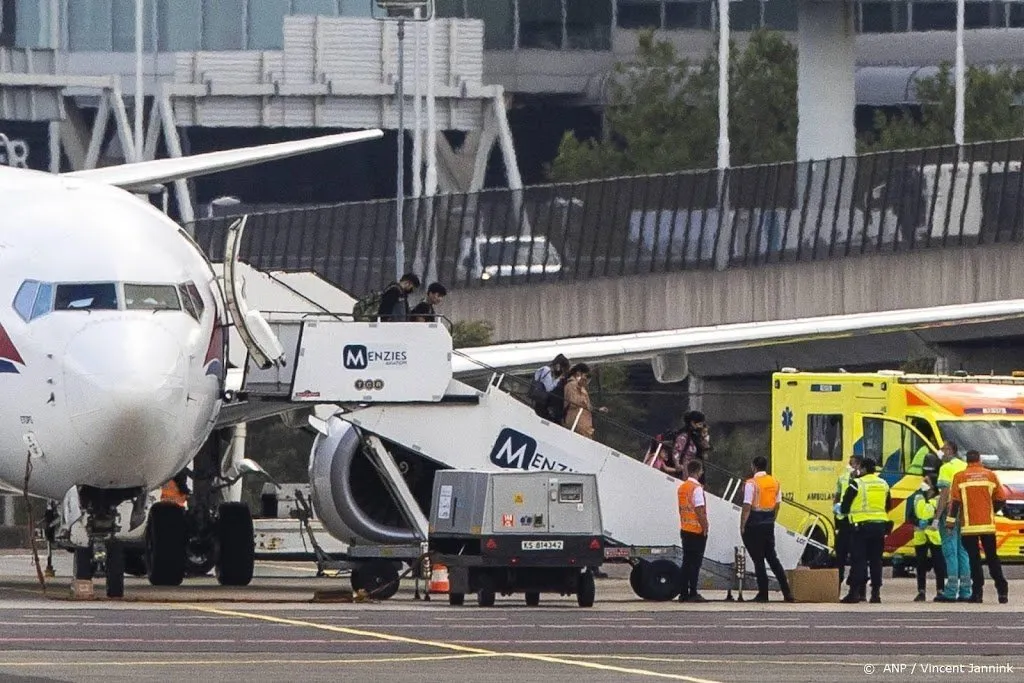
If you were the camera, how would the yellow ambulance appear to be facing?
facing the viewer and to the right of the viewer

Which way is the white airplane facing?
toward the camera

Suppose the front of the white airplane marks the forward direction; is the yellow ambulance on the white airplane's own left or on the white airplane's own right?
on the white airplane's own left

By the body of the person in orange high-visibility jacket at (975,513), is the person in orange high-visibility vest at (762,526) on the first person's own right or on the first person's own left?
on the first person's own left

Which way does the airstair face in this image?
to the viewer's left

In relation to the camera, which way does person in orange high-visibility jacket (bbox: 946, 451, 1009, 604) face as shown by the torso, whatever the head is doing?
away from the camera

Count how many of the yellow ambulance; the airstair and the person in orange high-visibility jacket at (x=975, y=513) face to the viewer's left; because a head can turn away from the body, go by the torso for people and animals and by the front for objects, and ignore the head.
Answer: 1

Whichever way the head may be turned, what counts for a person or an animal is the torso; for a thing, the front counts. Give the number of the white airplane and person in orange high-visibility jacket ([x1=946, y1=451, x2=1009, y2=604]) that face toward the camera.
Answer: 1
